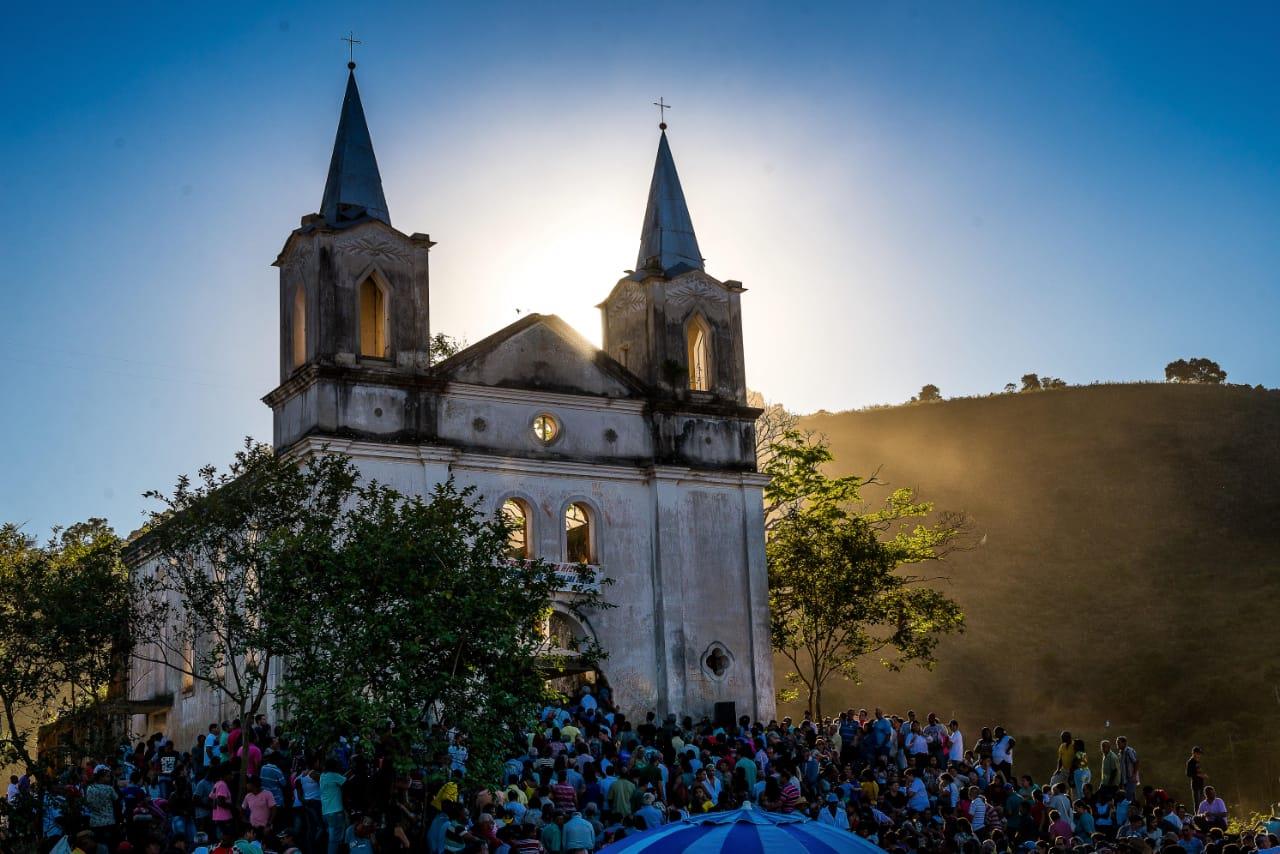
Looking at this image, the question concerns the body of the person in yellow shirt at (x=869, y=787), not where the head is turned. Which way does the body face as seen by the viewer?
away from the camera

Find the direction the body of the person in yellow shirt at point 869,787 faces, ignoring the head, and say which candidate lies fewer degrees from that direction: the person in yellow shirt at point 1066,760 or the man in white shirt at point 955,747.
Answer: the man in white shirt

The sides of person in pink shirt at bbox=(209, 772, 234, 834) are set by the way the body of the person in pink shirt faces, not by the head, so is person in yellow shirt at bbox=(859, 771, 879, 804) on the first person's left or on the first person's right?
on the first person's right

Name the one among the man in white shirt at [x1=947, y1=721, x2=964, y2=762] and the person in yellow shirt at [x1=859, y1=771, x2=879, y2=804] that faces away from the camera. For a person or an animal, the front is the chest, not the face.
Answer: the person in yellow shirt

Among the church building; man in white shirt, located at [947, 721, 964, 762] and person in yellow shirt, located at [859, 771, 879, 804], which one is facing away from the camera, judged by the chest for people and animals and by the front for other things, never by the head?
the person in yellow shirt

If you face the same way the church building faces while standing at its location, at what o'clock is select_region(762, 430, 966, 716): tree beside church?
The tree beside church is roughly at 9 o'clock from the church building.

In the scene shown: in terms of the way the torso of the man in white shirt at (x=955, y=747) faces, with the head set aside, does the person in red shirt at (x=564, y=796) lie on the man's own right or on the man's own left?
on the man's own left

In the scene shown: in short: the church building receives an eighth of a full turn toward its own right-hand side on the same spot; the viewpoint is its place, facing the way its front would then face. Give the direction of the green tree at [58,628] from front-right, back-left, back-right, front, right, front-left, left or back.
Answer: right

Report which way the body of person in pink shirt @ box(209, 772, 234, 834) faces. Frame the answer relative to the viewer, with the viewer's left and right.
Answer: facing away from the viewer
